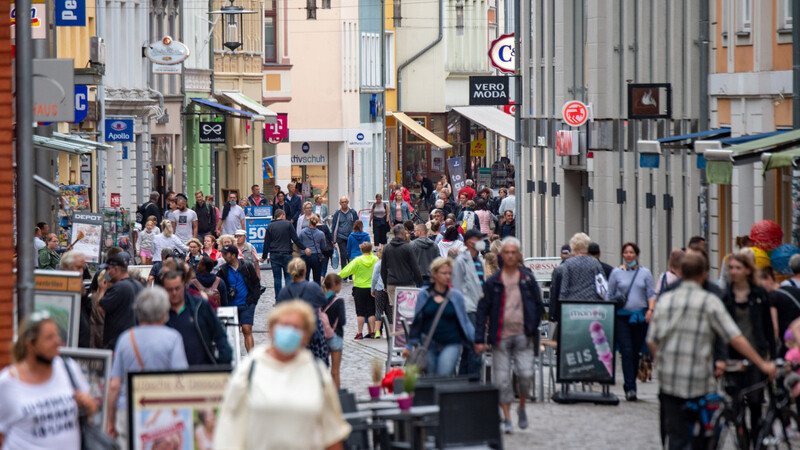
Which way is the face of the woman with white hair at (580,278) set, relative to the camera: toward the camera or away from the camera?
away from the camera

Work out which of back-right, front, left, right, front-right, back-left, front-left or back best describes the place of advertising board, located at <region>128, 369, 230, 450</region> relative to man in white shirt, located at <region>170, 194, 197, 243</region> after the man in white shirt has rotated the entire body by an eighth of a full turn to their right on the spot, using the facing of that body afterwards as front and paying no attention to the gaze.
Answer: front-left

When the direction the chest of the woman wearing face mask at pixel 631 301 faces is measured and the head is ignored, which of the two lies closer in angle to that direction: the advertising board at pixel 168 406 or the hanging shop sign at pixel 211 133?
the advertising board

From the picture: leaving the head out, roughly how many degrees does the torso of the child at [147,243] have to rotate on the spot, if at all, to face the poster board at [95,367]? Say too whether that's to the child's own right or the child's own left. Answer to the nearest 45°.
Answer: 0° — they already face it

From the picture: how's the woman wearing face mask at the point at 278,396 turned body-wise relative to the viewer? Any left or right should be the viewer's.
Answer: facing the viewer

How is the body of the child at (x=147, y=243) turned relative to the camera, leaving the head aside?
toward the camera

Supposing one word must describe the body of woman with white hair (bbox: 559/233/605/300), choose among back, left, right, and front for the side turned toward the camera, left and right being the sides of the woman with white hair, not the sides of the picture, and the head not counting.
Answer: back

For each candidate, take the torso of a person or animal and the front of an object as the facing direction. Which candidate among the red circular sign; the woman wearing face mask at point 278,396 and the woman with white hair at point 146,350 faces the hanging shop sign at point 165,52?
the woman with white hair

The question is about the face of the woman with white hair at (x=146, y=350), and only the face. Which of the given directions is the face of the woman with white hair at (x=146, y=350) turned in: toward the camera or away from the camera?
away from the camera

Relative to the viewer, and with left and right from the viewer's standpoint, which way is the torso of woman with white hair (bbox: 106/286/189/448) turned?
facing away from the viewer

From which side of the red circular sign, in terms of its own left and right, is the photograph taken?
front

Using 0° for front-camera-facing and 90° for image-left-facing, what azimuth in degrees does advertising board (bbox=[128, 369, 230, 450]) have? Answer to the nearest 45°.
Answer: approximately 0°

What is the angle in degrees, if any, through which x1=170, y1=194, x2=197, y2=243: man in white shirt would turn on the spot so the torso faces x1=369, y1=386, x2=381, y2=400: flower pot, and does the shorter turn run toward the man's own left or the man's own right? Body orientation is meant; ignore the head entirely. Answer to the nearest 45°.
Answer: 0° — they already face it

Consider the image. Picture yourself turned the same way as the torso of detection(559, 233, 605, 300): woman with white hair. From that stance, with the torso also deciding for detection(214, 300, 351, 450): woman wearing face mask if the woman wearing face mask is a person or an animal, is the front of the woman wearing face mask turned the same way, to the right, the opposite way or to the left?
the opposite way

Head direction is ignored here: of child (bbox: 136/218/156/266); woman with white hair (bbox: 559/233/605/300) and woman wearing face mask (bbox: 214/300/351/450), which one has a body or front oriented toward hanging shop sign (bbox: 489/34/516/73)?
the woman with white hair
